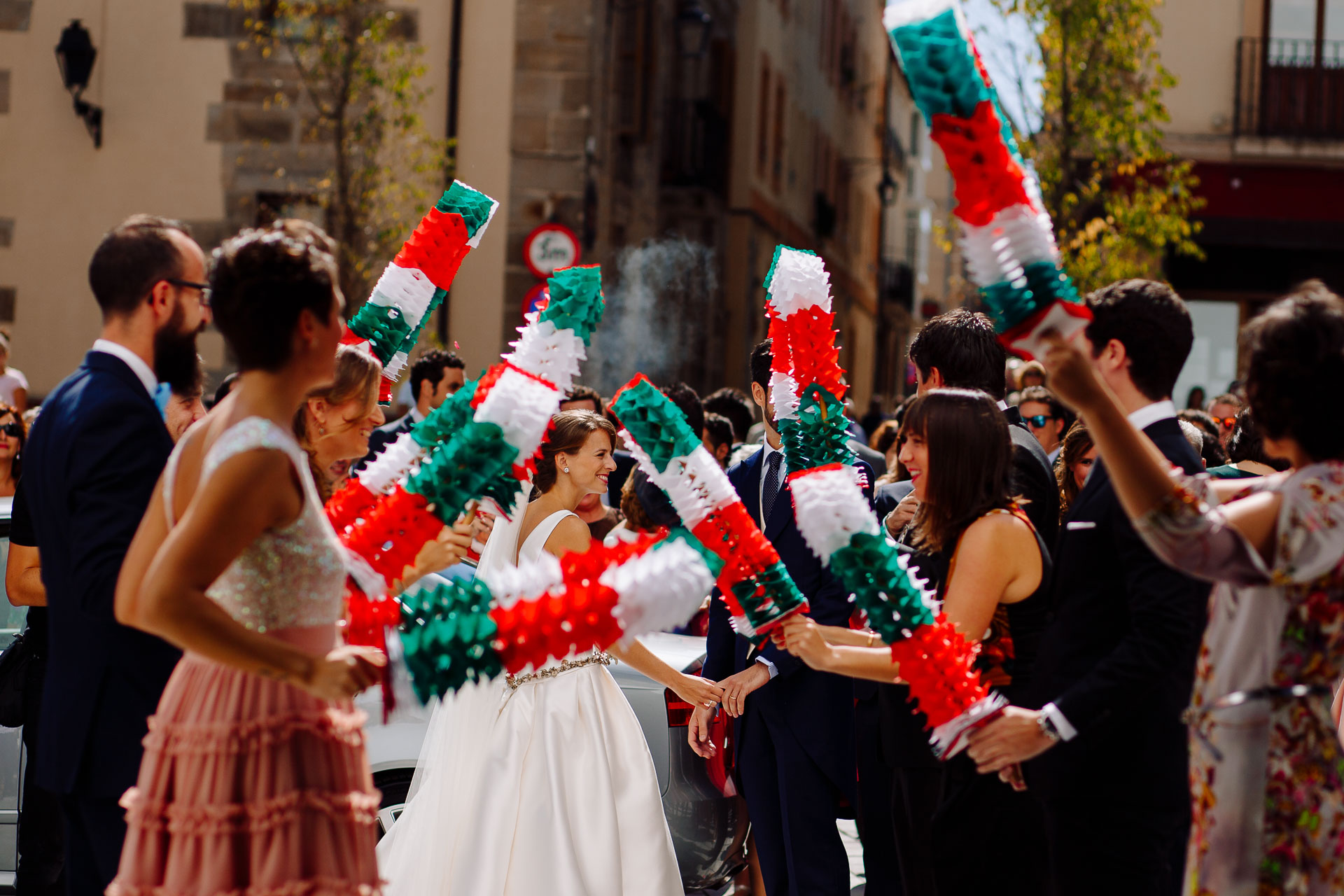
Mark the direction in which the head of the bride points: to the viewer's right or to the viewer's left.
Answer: to the viewer's right

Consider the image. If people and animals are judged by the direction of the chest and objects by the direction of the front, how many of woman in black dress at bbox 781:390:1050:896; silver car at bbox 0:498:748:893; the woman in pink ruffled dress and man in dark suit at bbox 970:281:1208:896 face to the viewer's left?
3

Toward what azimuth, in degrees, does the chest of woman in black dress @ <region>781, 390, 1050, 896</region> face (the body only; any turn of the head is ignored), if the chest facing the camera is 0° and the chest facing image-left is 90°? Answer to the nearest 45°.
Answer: approximately 90°

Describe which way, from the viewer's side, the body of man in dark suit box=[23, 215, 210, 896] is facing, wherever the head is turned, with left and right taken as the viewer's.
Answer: facing away from the viewer and to the right of the viewer

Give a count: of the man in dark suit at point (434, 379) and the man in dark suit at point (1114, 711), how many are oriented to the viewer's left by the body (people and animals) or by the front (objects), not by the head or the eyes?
1

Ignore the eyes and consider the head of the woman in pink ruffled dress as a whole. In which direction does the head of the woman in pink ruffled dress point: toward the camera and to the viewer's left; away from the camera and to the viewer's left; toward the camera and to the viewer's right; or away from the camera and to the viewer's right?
away from the camera and to the viewer's right

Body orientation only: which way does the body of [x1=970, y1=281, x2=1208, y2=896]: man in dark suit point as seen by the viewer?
to the viewer's left

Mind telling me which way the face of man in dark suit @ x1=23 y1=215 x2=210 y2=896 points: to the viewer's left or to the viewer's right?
to the viewer's right

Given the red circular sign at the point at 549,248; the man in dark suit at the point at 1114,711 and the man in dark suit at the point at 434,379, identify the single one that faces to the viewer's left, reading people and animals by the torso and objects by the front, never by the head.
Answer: the man in dark suit at the point at 1114,711

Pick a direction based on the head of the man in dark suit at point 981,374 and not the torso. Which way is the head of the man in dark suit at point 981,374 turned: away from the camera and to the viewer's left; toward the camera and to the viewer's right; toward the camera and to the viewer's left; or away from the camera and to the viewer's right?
away from the camera and to the viewer's left

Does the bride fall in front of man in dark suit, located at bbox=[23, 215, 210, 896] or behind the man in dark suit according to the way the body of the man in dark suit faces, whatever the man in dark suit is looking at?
in front
